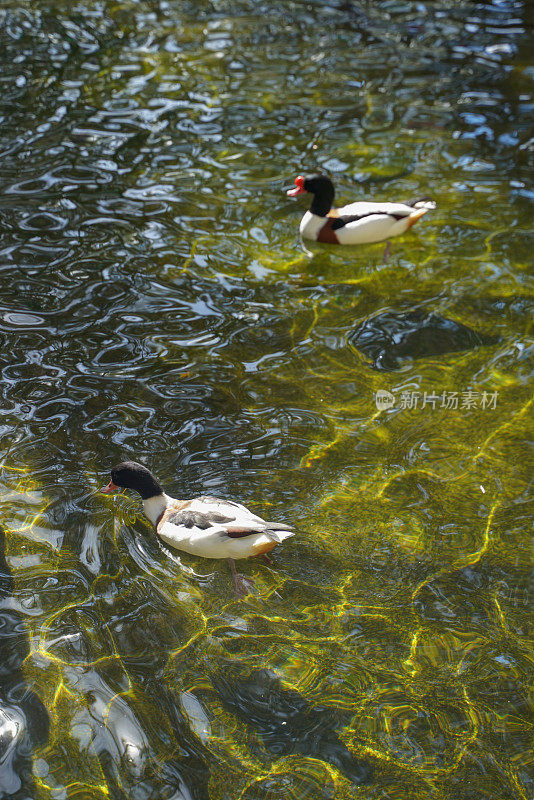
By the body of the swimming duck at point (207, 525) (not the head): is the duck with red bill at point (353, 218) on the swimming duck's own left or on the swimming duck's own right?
on the swimming duck's own right

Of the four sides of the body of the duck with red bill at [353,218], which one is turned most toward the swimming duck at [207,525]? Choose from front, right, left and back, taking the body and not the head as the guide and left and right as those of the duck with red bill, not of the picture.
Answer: left

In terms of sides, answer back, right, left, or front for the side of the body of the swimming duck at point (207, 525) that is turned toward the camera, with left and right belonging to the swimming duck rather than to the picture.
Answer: left

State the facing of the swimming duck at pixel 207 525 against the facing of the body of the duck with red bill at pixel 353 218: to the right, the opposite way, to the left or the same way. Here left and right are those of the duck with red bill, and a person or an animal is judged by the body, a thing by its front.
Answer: the same way

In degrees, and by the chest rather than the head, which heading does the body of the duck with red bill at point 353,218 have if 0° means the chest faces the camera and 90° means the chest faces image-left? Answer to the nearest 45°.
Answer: approximately 90°

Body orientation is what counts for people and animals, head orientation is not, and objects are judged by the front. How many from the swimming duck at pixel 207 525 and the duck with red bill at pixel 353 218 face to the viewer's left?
2
